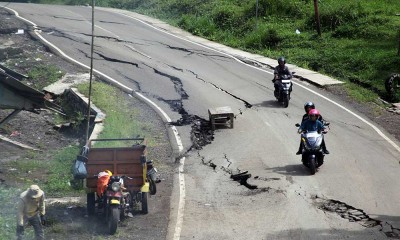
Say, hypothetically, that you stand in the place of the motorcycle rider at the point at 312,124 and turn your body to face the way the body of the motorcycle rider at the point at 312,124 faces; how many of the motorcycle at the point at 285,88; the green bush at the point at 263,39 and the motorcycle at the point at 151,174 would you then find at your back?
2

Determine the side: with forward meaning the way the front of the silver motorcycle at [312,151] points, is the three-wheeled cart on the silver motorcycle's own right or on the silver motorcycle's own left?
on the silver motorcycle's own right

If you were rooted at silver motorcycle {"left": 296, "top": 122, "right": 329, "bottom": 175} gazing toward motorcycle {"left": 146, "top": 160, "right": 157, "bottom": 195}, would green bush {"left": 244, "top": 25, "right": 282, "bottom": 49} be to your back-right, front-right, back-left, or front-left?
back-right

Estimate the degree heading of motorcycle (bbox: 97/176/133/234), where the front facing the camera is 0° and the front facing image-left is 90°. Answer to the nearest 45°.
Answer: approximately 0°

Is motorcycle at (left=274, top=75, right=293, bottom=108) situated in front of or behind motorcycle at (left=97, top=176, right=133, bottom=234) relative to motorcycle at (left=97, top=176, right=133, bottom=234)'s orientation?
behind

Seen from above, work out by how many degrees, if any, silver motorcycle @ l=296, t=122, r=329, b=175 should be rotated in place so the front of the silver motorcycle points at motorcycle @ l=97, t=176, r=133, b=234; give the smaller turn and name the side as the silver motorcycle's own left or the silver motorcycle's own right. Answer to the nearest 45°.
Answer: approximately 45° to the silver motorcycle's own right

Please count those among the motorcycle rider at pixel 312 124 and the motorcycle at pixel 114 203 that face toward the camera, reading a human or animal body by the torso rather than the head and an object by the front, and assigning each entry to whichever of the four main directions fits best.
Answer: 2
